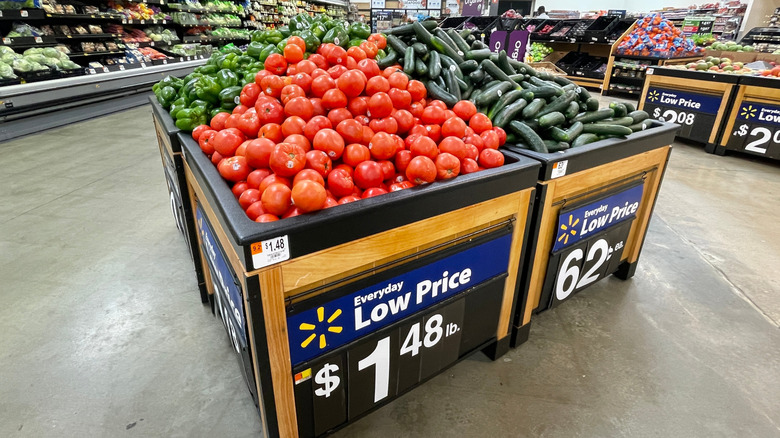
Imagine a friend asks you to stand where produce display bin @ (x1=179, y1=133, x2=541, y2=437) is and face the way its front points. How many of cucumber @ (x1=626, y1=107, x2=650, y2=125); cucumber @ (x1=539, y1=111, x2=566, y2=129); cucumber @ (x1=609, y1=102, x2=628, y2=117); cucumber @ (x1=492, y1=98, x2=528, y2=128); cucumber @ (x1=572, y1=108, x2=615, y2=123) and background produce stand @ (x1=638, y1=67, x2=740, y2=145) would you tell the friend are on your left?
6

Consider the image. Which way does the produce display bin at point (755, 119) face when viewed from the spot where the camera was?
facing the viewer

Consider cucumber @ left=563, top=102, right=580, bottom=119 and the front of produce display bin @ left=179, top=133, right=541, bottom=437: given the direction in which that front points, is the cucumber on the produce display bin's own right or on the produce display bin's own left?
on the produce display bin's own left

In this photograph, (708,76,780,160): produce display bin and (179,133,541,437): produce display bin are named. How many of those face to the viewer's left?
0

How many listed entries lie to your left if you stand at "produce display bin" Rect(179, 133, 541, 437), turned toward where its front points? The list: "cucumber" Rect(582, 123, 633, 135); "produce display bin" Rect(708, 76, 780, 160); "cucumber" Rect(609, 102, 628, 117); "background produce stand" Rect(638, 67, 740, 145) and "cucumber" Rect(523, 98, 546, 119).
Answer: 5

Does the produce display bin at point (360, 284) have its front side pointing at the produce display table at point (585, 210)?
no

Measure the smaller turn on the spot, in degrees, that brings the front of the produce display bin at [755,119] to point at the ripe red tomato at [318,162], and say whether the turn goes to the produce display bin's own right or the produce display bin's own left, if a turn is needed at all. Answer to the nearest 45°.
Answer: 0° — it already faces it

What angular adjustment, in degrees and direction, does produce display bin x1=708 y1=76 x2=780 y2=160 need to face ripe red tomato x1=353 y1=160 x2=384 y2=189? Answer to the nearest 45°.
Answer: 0° — it already faces it

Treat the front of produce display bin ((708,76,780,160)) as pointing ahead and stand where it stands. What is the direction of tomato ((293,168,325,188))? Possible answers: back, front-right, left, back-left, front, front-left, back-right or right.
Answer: front

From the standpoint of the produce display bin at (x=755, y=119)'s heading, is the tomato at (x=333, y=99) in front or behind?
in front

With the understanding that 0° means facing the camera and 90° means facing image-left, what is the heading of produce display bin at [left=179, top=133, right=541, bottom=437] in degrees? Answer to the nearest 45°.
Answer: approximately 315°

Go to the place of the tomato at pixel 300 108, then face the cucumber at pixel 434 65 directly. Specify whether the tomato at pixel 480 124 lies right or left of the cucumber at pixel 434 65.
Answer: right

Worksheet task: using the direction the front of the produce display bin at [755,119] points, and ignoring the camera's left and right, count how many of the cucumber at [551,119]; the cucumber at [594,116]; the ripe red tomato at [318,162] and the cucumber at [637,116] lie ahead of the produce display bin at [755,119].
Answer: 4

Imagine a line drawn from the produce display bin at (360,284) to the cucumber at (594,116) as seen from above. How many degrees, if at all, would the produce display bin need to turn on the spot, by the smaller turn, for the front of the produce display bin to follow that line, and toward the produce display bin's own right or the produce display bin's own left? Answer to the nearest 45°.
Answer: approximately 90° to the produce display bin's own left
